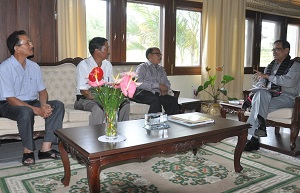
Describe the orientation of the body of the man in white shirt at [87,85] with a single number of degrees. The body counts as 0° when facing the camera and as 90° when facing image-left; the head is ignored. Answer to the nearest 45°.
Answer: approximately 315°

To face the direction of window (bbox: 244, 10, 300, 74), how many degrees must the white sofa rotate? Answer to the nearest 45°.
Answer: approximately 90° to its left

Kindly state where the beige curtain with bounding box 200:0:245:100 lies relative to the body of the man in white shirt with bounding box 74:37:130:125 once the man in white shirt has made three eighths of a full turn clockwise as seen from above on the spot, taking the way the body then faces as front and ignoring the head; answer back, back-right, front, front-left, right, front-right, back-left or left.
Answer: back-right

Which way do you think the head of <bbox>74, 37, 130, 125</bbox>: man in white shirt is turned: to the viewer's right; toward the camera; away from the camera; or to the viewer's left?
to the viewer's right

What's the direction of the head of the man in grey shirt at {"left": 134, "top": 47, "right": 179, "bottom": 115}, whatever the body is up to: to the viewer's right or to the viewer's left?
to the viewer's right

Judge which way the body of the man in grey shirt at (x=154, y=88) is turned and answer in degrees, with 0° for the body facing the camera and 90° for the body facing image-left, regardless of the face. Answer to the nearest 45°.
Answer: approximately 315°

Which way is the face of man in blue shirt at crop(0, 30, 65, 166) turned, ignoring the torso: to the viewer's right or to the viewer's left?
to the viewer's right

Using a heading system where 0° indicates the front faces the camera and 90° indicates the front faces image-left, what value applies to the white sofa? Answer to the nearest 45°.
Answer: approximately 315°

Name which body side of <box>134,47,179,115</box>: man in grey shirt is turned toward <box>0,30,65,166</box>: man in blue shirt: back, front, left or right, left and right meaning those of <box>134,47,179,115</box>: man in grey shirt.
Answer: right

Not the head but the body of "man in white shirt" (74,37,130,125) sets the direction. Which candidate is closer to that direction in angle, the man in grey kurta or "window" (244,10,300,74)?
the man in grey kurta

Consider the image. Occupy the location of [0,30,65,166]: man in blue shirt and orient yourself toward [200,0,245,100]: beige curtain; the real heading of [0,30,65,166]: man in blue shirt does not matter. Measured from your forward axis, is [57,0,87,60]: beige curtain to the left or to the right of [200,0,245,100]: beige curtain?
left

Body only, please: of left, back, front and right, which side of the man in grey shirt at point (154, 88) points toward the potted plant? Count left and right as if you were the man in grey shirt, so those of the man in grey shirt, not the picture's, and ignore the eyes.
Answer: left

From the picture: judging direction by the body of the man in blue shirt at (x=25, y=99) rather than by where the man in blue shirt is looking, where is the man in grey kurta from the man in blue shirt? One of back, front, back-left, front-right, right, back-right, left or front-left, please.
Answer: front-left
